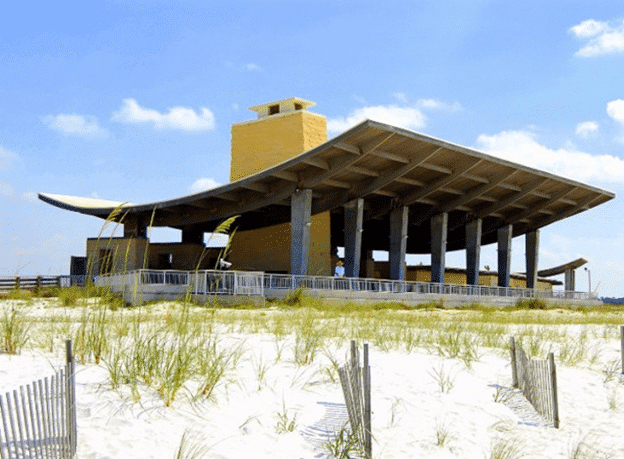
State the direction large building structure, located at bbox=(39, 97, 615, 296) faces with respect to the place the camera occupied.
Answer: facing the viewer and to the right of the viewer

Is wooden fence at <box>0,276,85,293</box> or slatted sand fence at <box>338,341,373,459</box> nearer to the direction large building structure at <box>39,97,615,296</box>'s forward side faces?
the slatted sand fence

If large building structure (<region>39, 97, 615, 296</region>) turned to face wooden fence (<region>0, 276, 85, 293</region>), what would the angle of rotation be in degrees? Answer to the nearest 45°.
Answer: approximately 135° to its right

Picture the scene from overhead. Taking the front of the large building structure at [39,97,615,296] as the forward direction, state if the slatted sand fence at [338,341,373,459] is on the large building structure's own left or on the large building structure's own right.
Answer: on the large building structure's own right

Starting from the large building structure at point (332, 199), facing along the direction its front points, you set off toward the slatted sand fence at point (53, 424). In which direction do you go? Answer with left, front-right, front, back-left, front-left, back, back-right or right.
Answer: front-right

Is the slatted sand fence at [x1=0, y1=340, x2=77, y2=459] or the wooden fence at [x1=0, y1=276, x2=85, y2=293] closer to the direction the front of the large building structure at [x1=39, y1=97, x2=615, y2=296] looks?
the slatted sand fence

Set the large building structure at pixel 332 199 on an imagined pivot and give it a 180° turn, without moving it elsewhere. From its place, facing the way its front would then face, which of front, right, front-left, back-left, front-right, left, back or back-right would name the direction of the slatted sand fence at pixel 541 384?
back-left
